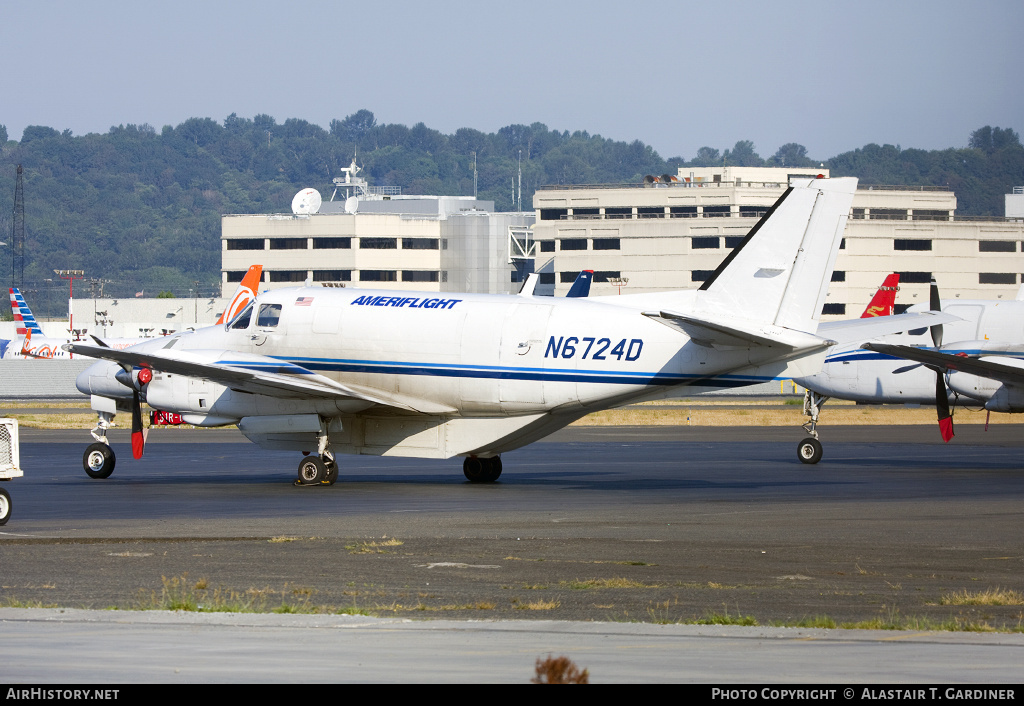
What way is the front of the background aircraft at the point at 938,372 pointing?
to the viewer's left

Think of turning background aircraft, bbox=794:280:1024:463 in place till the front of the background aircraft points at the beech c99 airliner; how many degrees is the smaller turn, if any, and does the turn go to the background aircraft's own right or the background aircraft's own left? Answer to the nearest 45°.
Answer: approximately 45° to the background aircraft's own left
